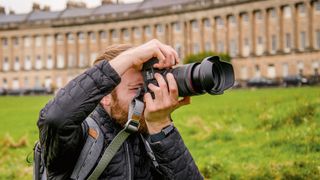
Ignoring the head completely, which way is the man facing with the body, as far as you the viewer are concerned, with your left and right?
facing the viewer and to the right of the viewer

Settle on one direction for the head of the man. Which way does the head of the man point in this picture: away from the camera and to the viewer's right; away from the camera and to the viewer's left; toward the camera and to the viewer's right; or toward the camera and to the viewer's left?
toward the camera and to the viewer's right
